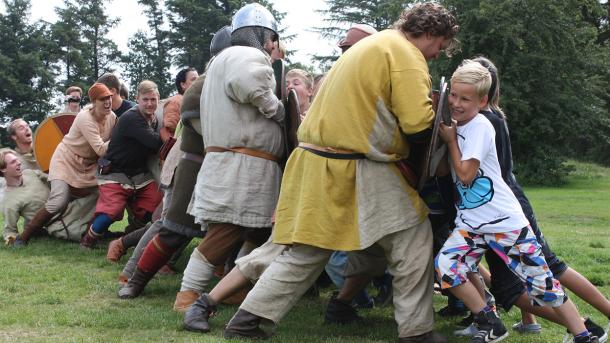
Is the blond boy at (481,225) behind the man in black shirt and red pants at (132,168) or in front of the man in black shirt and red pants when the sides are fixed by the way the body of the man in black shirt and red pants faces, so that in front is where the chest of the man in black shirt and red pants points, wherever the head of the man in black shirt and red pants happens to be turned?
in front

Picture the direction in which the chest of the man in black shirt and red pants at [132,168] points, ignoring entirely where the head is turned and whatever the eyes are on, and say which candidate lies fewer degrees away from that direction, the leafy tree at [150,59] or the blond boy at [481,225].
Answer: the blond boy

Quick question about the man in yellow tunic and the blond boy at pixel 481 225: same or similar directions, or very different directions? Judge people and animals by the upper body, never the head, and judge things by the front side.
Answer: very different directions

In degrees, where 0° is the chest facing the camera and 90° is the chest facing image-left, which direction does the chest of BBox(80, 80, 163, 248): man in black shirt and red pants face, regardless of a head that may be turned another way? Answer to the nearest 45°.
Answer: approximately 315°

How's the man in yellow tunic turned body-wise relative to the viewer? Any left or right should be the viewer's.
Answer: facing away from the viewer and to the right of the viewer

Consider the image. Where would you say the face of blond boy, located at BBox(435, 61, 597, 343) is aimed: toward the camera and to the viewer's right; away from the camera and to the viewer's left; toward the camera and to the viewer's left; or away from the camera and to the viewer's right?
toward the camera and to the viewer's left

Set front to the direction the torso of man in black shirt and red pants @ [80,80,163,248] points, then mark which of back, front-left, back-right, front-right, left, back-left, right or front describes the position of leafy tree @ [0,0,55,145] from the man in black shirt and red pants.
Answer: back-left

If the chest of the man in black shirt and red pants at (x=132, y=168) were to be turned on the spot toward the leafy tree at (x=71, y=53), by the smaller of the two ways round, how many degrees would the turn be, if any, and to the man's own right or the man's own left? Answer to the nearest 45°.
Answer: approximately 135° to the man's own left
